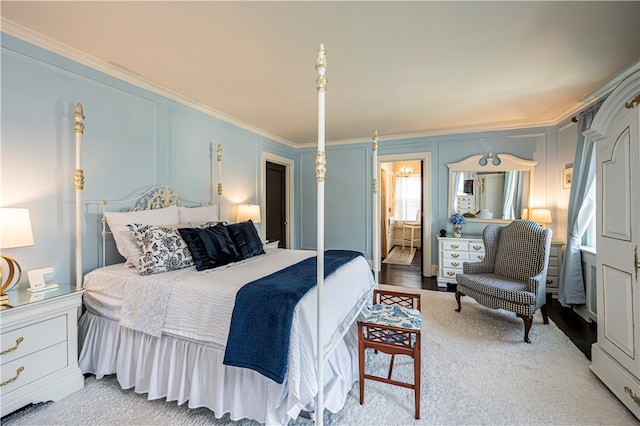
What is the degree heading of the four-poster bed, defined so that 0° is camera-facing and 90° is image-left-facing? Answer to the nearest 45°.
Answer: approximately 315°

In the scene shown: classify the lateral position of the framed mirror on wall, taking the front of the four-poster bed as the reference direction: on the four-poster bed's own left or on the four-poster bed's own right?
on the four-poster bed's own left

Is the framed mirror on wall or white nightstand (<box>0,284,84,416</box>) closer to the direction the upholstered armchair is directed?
the white nightstand

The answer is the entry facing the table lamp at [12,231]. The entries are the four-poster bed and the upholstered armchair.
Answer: the upholstered armchair

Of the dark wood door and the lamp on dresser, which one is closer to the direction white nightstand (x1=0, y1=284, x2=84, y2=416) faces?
the lamp on dresser

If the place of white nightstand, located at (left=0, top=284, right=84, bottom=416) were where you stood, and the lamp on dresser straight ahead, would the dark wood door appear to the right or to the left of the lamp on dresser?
left

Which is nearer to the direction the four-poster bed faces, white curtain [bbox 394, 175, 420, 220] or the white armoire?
the white armoire

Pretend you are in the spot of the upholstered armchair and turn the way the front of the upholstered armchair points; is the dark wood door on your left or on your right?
on your right

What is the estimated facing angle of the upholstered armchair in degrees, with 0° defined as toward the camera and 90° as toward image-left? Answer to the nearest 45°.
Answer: approximately 45°

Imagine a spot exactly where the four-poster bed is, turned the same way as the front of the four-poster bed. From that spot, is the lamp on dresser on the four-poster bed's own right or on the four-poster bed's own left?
on the four-poster bed's own left

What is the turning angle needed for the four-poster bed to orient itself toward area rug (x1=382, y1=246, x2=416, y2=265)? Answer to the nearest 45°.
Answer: approximately 90° to its left
